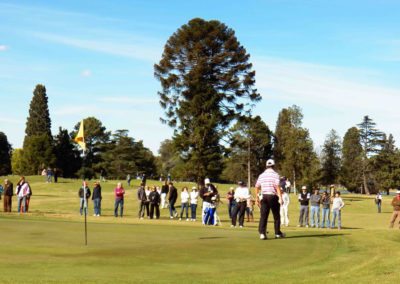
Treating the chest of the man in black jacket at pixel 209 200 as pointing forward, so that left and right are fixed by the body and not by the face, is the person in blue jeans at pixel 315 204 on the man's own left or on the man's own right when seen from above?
on the man's own left

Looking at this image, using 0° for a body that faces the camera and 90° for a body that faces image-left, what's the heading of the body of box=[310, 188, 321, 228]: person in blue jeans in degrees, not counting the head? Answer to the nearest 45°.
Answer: approximately 0°

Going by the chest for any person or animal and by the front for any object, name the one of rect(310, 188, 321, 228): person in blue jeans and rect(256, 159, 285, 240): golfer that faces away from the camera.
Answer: the golfer

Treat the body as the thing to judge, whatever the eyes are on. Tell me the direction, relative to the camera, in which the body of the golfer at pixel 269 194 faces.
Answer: away from the camera

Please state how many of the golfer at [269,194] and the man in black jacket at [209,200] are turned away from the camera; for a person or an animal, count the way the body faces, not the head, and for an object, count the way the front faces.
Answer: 1

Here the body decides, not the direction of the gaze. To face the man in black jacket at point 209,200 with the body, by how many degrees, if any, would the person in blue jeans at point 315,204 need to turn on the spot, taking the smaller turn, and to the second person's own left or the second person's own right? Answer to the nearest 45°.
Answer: approximately 45° to the second person's own right

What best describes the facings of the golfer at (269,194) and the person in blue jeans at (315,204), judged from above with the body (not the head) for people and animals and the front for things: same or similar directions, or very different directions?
very different directions

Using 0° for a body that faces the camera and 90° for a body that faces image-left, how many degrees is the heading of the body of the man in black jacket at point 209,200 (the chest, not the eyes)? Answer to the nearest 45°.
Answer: approximately 0°

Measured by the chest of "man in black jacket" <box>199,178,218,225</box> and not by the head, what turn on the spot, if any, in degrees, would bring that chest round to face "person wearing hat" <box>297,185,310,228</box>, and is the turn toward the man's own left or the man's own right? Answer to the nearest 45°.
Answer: approximately 135° to the man's own left

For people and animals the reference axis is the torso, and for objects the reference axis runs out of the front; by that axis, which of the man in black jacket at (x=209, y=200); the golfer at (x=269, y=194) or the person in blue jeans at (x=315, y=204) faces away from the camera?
the golfer
